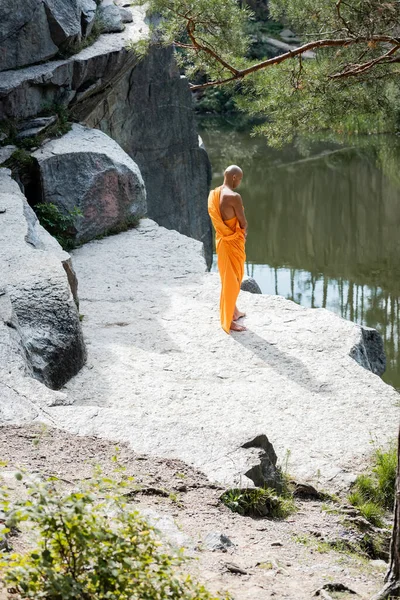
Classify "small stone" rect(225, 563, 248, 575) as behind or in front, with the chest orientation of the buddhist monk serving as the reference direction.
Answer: behind

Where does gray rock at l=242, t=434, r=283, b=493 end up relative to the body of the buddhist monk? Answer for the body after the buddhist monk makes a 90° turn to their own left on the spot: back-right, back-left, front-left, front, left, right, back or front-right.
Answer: back-left

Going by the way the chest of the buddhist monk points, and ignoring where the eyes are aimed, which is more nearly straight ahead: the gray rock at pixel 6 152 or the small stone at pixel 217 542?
the gray rock

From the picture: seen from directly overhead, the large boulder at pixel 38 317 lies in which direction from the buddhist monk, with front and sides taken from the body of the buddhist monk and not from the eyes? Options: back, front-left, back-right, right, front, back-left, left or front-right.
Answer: back

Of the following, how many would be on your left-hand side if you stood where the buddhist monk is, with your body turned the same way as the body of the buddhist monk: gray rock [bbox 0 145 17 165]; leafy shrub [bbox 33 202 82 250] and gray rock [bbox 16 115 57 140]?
3

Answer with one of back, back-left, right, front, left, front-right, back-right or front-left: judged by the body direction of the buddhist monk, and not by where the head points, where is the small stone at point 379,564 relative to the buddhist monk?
back-right

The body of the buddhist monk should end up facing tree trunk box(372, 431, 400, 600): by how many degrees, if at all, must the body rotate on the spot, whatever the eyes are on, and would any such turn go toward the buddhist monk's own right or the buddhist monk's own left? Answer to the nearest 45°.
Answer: approximately 135° to the buddhist monk's own right

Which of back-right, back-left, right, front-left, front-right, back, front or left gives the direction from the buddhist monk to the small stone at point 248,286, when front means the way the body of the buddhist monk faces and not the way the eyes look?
front-left

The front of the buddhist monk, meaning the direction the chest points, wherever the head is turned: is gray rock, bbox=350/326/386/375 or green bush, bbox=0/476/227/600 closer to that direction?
the gray rock

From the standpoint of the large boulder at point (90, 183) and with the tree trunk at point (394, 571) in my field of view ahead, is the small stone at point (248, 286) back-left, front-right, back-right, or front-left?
front-left

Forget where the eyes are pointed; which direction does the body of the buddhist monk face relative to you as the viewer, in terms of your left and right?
facing away from the viewer and to the right of the viewer

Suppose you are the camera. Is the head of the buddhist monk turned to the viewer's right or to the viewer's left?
to the viewer's right

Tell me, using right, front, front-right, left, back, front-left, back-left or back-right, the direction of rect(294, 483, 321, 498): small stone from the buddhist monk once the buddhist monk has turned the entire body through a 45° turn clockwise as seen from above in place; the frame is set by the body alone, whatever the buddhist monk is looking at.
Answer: right

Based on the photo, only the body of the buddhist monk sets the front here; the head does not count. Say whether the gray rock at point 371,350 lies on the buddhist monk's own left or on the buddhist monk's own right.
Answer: on the buddhist monk's own right

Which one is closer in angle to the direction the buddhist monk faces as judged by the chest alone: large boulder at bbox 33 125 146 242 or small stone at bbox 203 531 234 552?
the large boulder

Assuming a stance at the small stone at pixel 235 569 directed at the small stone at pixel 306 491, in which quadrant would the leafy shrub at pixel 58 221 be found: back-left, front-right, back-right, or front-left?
front-left
